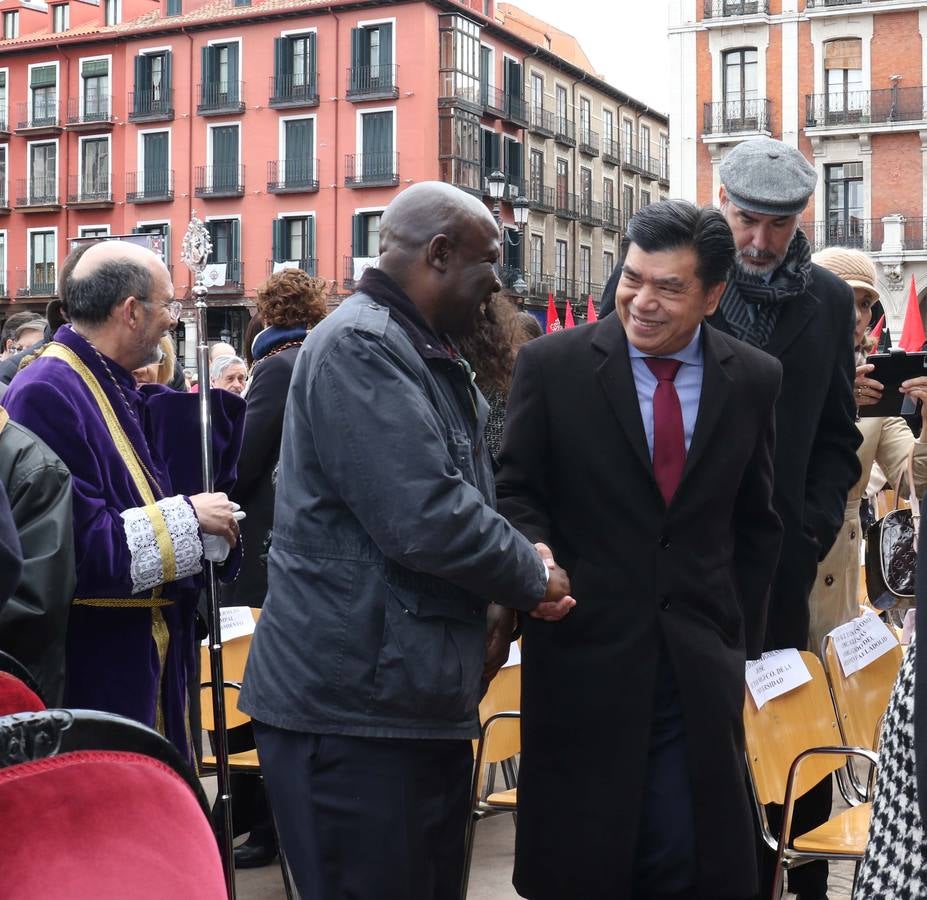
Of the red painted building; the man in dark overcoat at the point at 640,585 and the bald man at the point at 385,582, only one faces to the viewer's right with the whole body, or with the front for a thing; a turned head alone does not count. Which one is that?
the bald man

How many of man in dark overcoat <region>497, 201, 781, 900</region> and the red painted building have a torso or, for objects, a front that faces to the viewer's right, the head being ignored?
0

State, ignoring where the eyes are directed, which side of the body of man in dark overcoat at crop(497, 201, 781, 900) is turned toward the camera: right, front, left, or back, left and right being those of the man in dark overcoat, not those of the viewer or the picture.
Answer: front

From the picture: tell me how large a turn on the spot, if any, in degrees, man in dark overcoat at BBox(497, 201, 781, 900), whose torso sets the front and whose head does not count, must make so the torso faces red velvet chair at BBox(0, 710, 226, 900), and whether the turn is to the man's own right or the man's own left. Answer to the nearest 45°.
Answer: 0° — they already face it

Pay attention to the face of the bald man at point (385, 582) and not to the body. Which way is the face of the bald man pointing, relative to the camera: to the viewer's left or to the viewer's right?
to the viewer's right

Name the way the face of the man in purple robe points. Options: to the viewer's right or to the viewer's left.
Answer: to the viewer's right

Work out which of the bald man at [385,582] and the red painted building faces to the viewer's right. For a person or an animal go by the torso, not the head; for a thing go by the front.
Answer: the bald man

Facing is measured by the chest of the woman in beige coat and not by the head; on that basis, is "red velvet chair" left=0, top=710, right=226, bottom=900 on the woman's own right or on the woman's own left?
on the woman's own right

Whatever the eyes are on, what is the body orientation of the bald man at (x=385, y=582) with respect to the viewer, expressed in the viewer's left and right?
facing to the right of the viewer

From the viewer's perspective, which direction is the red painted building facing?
toward the camera

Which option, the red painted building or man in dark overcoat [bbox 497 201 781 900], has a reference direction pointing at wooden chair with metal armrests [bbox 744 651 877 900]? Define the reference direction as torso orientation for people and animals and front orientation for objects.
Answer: the red painted building

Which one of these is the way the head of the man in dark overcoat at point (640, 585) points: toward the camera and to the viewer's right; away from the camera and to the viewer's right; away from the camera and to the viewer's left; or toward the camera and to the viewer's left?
toward the camera and to the viewer's left

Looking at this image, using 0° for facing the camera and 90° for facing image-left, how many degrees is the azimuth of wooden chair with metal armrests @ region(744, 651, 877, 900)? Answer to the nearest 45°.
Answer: approximately 315°
